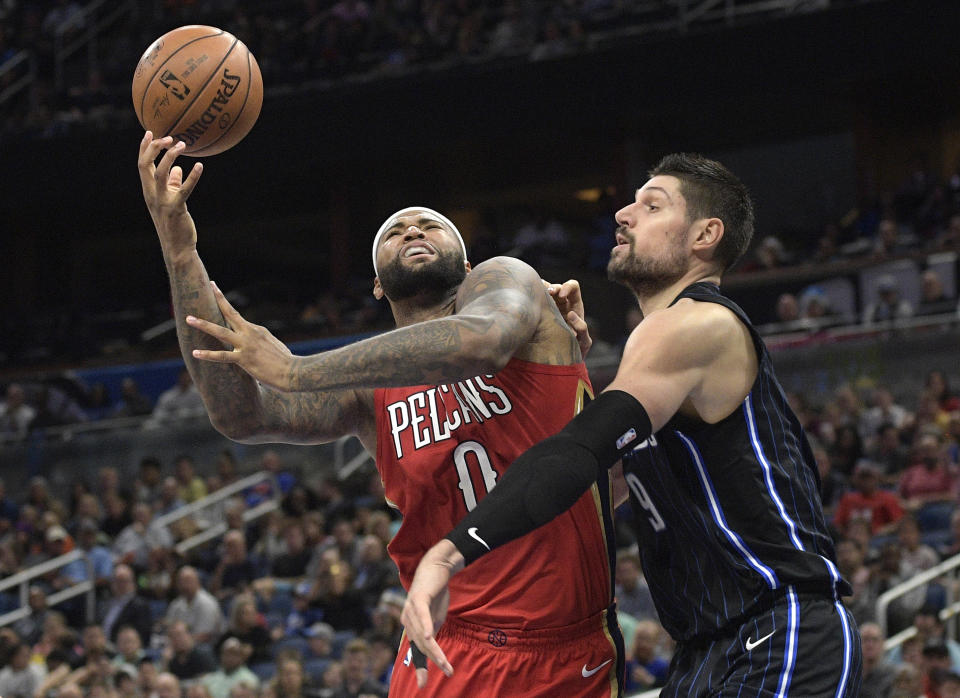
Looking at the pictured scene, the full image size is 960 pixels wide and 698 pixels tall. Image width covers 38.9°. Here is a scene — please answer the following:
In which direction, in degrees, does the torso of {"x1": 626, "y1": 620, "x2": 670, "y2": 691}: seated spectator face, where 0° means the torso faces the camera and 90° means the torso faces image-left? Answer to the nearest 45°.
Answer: approximately 45°

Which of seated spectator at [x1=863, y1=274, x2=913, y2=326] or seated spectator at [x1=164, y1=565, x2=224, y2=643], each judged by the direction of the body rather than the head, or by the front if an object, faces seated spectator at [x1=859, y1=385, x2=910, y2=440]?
seated spectator at [x1=863, y1=274, x2=913, y2=326]

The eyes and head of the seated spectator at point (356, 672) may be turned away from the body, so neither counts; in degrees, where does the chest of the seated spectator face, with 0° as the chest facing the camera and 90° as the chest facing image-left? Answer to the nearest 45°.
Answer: approximately 0°

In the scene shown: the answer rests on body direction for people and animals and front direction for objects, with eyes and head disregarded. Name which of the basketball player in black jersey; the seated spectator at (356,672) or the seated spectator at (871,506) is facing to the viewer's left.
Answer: the basketball player in black jersey

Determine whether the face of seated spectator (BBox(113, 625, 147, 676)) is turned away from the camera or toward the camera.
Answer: toward the camera

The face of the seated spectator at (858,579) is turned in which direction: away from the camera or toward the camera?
toward the camera

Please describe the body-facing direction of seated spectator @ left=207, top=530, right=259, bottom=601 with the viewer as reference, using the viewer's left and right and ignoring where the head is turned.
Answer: facing the viewer and to the left of the viewer

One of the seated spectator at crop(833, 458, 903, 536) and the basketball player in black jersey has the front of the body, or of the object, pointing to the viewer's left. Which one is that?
the basketball player in black jersey

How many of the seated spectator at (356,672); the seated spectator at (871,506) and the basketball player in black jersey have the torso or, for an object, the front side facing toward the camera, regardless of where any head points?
2

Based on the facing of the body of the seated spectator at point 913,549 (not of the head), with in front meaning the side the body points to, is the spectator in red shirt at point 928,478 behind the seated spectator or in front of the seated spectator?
behind
